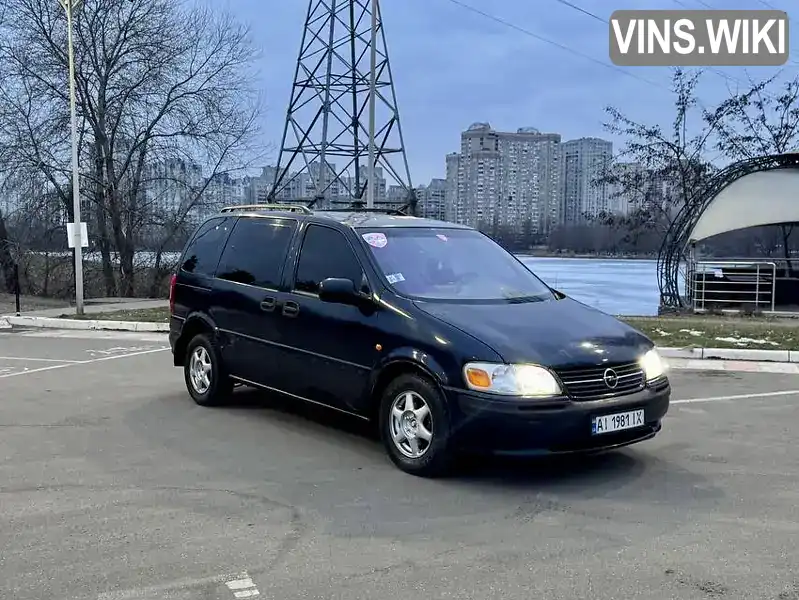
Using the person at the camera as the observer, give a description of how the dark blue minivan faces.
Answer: facing the viewer and to the right of the viewer

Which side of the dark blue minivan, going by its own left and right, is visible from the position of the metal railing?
left

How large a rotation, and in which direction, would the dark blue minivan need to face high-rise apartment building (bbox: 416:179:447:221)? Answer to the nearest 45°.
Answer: approximately 135° to its left

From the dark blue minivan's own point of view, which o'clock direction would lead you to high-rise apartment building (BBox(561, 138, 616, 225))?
The high-rise apartment building is roughly at 8 o'clock from the dark blue minivan.

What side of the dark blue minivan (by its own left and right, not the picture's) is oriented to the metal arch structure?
left

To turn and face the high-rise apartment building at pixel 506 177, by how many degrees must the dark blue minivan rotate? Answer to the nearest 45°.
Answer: approximately 135° to its left

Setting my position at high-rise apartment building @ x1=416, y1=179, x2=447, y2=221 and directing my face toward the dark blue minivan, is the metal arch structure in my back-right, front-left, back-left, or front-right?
front-left
